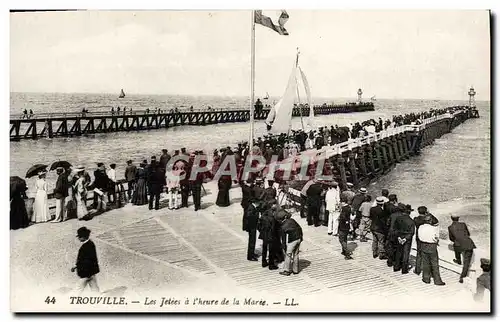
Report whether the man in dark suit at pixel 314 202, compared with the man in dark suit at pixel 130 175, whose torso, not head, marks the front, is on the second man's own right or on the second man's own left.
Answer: on the second man's own right

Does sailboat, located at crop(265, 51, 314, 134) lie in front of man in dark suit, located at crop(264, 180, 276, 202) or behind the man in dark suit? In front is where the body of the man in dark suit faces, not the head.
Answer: in front

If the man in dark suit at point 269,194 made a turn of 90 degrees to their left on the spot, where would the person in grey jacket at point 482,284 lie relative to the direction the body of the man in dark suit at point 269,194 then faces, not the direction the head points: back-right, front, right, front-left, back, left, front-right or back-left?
back

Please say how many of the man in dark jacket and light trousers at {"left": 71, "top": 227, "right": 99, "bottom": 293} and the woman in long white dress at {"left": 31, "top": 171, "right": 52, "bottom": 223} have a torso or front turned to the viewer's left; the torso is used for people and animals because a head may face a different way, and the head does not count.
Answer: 1

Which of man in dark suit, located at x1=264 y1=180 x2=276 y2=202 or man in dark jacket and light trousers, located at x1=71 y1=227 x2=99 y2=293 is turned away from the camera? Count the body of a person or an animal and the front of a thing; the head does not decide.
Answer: man in dark suit, located at x1=264 y1=180 x2=276 y2=202

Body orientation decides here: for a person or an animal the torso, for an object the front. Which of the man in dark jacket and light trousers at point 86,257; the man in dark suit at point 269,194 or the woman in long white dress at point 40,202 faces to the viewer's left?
the man in dark jacket and light trousers at point 86,257

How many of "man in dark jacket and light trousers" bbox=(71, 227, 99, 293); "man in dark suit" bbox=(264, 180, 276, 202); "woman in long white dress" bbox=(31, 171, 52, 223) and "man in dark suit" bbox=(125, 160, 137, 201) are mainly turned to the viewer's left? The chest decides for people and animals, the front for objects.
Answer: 1

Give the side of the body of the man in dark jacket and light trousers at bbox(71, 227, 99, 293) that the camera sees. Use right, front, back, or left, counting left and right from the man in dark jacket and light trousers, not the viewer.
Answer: left

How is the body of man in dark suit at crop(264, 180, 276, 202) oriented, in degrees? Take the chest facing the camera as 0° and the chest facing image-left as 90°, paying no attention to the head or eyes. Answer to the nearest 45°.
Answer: approximately 180°
